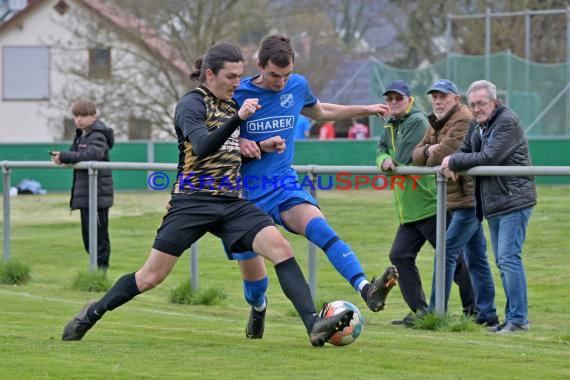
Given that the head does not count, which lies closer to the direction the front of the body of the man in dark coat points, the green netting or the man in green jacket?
the man in green jacket

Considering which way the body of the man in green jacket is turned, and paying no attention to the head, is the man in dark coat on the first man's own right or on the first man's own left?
on the first man's own left

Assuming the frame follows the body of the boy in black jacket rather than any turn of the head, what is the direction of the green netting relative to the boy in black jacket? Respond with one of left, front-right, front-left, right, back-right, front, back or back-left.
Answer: back

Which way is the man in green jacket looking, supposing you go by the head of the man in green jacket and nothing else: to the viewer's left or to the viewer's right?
to the viewer's left

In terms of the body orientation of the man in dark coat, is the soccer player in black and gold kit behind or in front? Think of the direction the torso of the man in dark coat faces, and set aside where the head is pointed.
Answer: in front

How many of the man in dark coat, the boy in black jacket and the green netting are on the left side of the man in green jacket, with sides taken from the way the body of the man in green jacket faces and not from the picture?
1

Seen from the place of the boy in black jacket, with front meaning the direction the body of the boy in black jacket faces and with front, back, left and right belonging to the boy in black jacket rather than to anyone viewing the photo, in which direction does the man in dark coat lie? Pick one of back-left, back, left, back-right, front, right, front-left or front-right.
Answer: left
